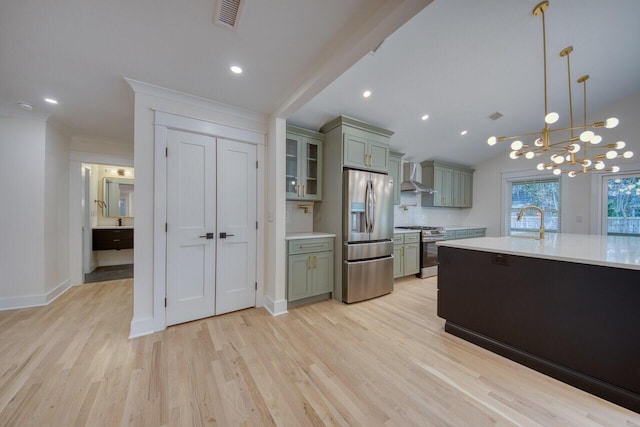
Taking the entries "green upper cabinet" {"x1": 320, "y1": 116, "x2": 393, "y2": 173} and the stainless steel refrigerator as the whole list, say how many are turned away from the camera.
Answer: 0

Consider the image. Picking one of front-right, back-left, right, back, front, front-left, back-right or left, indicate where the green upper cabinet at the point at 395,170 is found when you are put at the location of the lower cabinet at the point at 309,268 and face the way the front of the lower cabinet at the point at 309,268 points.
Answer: left

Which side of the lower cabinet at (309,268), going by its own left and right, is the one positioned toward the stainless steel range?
left

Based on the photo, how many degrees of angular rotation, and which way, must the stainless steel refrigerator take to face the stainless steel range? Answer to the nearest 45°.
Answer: approximately 90° to its left

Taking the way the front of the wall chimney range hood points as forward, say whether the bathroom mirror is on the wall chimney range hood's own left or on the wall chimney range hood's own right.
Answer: on the wall chimney range hood's own right

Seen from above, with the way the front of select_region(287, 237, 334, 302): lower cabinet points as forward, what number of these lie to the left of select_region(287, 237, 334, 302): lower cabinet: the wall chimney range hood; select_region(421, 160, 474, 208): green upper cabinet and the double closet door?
2

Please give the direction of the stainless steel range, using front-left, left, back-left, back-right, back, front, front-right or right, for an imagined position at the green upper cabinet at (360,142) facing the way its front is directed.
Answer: left

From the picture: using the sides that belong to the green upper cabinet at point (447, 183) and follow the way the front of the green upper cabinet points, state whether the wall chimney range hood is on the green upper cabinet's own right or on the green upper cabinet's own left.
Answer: on the green upper cabinet's own right

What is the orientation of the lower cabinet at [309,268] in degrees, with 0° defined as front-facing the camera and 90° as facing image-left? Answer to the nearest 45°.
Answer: approximately 315°
